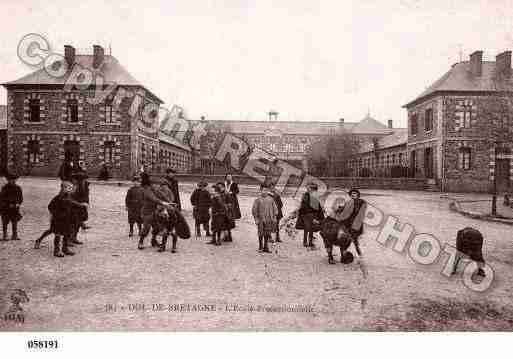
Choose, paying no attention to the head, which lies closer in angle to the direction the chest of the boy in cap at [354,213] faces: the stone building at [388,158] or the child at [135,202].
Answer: the child

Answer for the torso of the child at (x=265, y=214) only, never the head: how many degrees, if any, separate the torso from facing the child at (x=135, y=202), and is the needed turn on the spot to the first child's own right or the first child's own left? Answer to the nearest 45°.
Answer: approximately 90° to the first child's own right

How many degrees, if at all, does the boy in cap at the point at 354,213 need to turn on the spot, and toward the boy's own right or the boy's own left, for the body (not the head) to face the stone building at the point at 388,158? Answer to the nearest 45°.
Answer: approximately 135° to the boy's own right

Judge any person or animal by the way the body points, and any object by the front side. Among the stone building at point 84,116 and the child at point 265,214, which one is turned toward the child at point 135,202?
the stone building

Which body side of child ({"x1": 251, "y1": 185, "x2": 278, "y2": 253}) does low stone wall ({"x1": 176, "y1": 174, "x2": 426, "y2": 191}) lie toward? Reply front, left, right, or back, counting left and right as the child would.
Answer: back

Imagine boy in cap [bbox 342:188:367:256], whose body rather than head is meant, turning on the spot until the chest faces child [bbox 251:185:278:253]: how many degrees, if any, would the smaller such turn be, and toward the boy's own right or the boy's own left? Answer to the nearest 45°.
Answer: approximately 45° to the boy's own right

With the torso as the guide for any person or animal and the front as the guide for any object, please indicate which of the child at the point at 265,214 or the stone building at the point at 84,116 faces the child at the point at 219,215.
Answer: the stone building

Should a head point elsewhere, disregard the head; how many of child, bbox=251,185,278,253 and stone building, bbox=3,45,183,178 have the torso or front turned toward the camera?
2

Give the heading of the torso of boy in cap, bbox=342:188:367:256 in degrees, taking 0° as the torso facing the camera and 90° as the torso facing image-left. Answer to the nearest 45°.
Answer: approximately 45°

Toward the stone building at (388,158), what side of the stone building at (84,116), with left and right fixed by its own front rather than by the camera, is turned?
left

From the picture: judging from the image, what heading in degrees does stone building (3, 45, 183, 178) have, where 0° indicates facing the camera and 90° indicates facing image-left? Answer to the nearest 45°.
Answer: approximately 0°

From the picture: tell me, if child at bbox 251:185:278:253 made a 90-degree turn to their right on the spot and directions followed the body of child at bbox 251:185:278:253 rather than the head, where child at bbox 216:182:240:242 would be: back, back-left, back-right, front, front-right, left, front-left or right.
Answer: front-right
